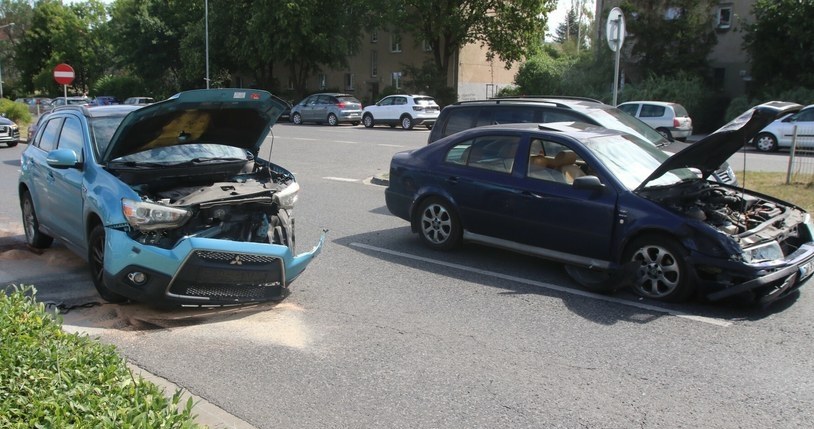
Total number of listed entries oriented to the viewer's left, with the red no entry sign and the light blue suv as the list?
0

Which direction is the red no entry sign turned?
toward the camera

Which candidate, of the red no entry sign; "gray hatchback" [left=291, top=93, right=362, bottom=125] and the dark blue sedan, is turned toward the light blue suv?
the red no entry sign

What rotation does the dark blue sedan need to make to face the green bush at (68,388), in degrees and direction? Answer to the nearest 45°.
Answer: approximately 90° to its right

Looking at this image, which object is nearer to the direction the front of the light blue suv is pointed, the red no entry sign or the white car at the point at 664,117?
the white car

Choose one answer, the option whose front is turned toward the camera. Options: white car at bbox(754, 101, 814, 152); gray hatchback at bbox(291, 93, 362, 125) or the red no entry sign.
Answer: the red no entry sign

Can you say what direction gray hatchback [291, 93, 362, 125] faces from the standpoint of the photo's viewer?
facing away from the viewer and to the left of the viewer

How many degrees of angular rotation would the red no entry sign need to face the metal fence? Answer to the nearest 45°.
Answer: approximately 45° to its left

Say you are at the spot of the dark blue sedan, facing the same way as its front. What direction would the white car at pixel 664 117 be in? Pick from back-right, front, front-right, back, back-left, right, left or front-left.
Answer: back-left

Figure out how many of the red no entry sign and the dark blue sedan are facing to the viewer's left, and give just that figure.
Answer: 0

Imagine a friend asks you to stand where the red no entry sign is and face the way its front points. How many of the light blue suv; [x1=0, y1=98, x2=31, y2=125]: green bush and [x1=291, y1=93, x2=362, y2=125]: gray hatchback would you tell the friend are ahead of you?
1

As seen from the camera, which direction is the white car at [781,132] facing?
to the viewer's left
